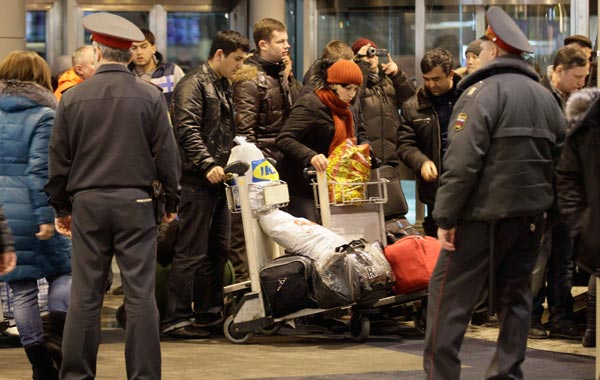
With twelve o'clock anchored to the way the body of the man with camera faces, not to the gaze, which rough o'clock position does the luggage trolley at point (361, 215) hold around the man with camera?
The luggage trolley is roughly at 12 o'clock from the man with camera.

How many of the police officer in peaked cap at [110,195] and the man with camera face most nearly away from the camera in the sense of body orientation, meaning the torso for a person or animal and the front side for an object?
1

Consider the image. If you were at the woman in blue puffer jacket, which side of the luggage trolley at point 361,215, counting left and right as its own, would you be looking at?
right

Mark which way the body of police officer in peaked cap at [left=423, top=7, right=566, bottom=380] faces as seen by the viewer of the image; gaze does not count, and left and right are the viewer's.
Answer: facing away from the viewer and to the left of the viewer

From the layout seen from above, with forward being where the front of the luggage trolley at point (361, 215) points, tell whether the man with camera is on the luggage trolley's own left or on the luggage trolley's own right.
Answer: on the luggage trolley's own left

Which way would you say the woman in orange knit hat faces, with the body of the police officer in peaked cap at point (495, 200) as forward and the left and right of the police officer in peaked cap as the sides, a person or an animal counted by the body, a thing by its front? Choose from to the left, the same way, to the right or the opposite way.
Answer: the opposite way

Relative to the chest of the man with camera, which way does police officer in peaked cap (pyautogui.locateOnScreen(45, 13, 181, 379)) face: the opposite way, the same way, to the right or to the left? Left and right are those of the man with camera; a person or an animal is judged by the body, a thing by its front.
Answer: the opposite way

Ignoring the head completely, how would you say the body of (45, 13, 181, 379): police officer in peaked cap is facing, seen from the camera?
away from the camera

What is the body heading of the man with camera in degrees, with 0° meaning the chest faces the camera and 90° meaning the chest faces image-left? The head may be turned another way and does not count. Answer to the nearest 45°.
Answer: approximately 0°

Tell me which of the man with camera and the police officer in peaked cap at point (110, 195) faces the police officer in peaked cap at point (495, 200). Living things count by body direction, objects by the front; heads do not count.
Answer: the man with camera
